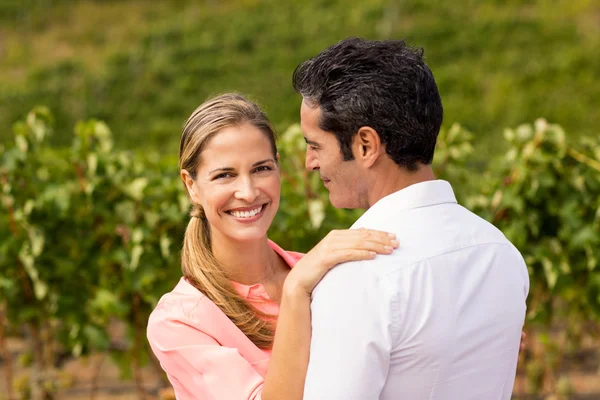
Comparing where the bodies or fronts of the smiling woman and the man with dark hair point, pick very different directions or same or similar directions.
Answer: very different directions

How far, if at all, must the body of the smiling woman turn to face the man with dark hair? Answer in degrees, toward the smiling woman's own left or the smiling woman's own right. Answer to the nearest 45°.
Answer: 0° — they already face them

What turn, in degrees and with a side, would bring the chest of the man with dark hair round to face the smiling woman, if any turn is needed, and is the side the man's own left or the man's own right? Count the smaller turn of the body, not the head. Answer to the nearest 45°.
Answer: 0° — they already face them

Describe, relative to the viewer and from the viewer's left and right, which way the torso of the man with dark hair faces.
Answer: facing away from the viewer and to the left of the viewer

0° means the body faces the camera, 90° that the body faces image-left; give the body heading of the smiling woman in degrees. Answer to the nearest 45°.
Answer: approximately 315°
